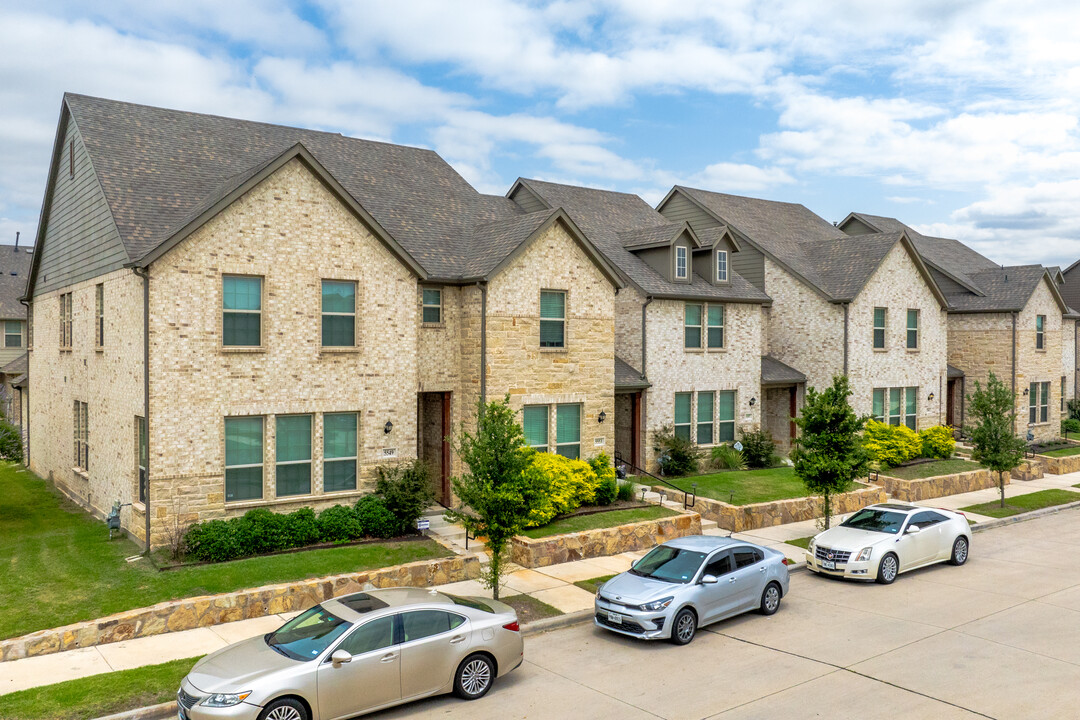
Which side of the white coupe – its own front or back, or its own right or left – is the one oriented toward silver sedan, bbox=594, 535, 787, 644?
front

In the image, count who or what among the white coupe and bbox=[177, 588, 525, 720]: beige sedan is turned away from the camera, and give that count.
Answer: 0

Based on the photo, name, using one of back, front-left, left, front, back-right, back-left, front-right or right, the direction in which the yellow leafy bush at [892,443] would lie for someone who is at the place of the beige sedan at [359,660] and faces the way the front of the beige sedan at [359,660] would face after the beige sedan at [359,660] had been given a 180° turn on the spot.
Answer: front

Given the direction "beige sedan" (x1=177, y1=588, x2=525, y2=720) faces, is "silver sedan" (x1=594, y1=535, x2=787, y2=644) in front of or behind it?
behind

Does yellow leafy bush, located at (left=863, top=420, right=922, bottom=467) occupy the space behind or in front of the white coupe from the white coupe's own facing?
behind

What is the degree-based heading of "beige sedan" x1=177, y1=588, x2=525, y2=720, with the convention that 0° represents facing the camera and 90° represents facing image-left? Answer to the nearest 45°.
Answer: approximately 45°

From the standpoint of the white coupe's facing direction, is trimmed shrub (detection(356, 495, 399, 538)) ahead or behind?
ahead

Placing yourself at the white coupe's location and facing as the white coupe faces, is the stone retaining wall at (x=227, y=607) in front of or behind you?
in front

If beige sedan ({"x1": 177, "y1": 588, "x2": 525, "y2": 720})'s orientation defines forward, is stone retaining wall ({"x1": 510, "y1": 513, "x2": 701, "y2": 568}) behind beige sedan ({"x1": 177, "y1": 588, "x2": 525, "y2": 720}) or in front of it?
behind

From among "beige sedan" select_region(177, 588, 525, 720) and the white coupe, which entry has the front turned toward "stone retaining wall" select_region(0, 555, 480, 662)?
the white coupe

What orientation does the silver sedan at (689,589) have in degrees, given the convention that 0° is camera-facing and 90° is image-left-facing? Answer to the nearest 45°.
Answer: approximately 45°

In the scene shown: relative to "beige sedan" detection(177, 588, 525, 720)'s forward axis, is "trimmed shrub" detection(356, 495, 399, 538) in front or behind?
behind

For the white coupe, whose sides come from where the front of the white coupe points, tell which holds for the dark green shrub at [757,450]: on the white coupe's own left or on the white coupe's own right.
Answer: on the white coupe's own right

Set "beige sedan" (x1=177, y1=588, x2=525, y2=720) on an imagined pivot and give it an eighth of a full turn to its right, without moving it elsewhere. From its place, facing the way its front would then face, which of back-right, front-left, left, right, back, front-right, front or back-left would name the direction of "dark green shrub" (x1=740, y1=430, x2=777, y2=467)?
back-right

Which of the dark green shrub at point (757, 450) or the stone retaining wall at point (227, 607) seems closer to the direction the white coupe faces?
the stone retaining wall
